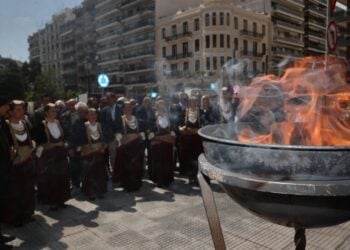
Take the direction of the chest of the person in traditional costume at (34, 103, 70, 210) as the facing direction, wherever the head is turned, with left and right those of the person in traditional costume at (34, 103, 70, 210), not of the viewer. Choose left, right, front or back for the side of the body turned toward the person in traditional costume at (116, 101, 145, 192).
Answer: left

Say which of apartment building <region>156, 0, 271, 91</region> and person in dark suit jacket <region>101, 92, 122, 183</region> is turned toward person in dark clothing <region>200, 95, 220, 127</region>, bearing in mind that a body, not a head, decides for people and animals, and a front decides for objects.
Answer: the apartment building

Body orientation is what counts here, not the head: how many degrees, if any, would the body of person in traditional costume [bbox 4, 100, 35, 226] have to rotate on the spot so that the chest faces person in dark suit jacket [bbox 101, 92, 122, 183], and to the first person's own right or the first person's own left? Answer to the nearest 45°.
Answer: approximately 90° to the first person's own left

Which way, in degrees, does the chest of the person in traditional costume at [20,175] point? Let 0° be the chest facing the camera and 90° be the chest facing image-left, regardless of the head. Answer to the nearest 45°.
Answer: approximately 315°

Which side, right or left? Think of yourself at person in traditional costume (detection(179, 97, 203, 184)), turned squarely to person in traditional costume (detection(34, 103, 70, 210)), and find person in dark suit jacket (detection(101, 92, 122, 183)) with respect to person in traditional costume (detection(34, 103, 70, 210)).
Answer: right

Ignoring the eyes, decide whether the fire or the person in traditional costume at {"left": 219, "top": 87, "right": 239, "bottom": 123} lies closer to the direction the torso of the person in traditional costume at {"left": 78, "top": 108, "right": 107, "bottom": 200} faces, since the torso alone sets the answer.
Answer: the fire

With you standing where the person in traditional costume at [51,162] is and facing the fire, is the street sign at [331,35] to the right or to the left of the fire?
left

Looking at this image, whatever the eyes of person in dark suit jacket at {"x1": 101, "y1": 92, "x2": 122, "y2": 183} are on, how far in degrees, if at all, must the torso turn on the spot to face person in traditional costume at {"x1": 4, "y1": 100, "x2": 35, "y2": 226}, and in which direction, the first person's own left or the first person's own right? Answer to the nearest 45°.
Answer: approximately 45° to the first person's own right

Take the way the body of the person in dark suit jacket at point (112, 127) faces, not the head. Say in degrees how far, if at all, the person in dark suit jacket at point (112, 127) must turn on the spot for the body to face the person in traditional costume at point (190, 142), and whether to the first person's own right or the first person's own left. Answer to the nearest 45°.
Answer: approximately 90° to the first person's own left
